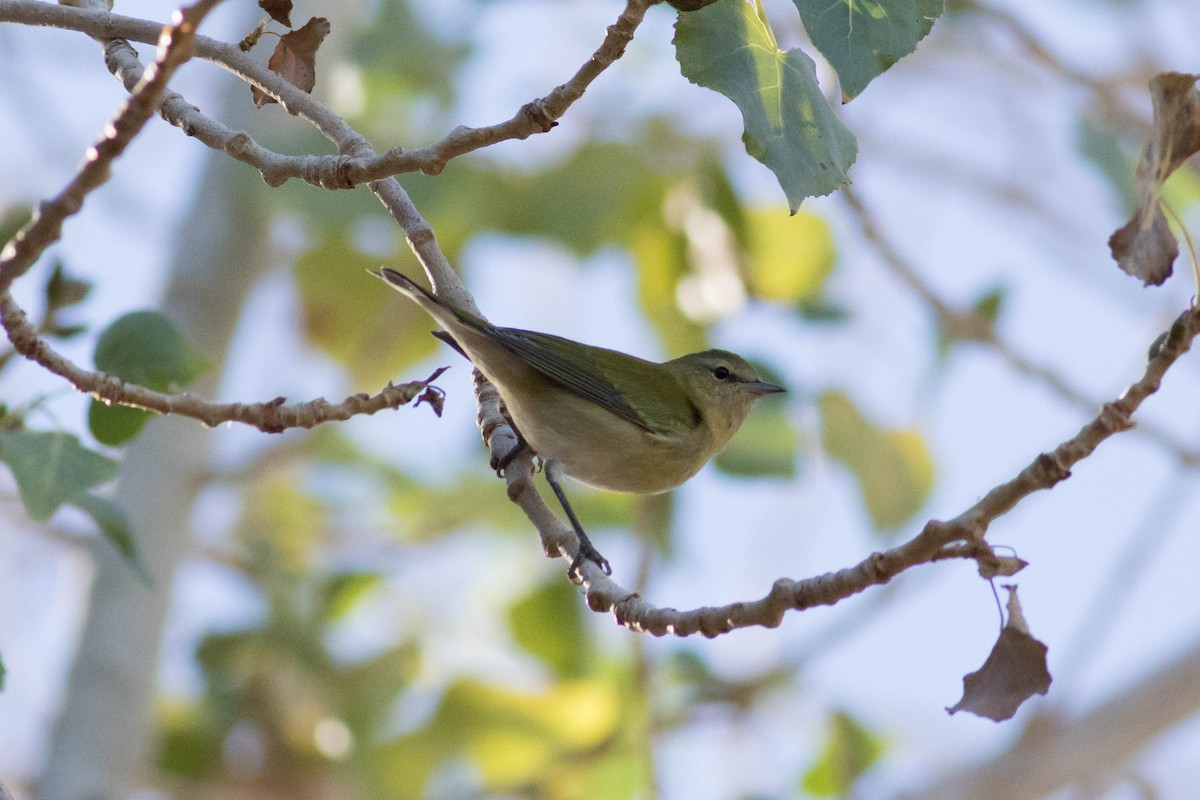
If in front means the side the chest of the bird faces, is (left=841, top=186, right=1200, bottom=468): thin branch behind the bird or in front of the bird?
in front

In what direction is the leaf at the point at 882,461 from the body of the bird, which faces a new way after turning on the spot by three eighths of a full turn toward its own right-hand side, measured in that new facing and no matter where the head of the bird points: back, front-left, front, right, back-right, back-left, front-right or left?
back

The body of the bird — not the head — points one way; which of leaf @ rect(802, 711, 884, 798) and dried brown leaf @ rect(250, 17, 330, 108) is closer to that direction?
the leaf

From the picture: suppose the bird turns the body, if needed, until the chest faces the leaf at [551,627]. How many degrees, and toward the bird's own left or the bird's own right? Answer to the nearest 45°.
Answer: approximately 90° to the bird's own left

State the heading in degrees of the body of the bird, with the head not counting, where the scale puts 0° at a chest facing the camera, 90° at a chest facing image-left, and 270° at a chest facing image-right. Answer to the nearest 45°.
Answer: approximately 270°
